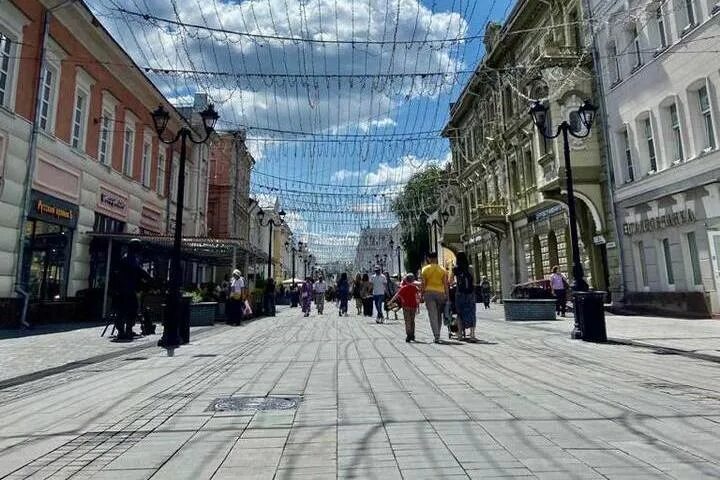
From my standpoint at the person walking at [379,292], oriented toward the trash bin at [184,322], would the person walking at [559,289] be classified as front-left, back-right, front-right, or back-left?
back-left

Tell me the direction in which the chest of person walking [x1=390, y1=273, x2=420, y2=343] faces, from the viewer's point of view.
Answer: away from the camera

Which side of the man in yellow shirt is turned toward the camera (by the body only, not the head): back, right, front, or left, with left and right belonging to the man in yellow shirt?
back

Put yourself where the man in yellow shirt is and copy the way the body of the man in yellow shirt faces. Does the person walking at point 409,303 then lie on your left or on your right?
on your left

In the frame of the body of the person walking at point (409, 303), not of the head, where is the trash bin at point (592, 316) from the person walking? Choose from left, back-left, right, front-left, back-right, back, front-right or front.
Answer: right

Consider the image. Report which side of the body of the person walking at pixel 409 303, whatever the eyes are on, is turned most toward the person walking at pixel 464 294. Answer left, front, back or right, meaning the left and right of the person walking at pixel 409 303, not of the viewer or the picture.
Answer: right

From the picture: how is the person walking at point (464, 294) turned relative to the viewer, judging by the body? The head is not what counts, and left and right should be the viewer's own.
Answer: facing away from the viewer

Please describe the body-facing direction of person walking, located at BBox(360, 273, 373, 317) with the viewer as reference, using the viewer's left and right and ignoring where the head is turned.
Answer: facing away from the viewer

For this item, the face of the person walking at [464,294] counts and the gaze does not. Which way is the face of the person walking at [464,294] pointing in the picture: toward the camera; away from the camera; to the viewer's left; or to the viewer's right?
away from the camera
